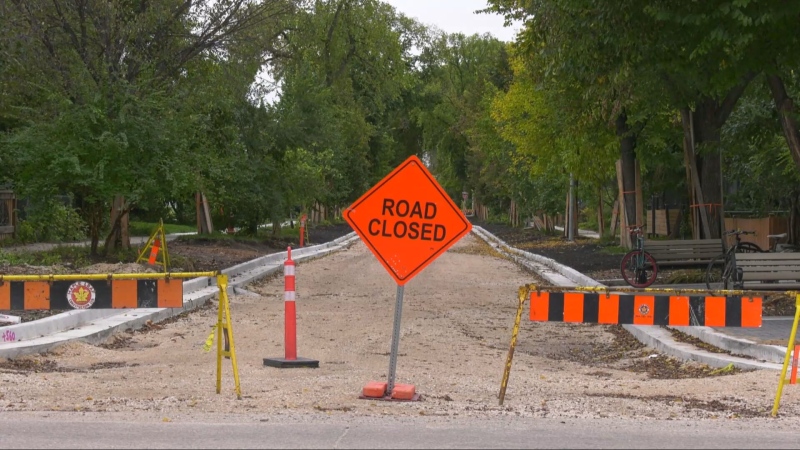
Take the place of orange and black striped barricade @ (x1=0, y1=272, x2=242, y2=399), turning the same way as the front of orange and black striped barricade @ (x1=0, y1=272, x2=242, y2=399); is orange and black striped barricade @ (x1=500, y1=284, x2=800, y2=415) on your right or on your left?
on your left

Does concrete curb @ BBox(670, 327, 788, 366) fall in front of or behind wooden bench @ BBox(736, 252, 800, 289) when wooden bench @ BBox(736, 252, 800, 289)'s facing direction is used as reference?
in front

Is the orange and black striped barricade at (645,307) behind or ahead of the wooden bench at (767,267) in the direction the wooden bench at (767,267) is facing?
ahead

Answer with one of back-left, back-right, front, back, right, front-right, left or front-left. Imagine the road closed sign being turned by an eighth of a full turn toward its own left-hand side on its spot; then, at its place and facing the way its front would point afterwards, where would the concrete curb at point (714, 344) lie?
left
